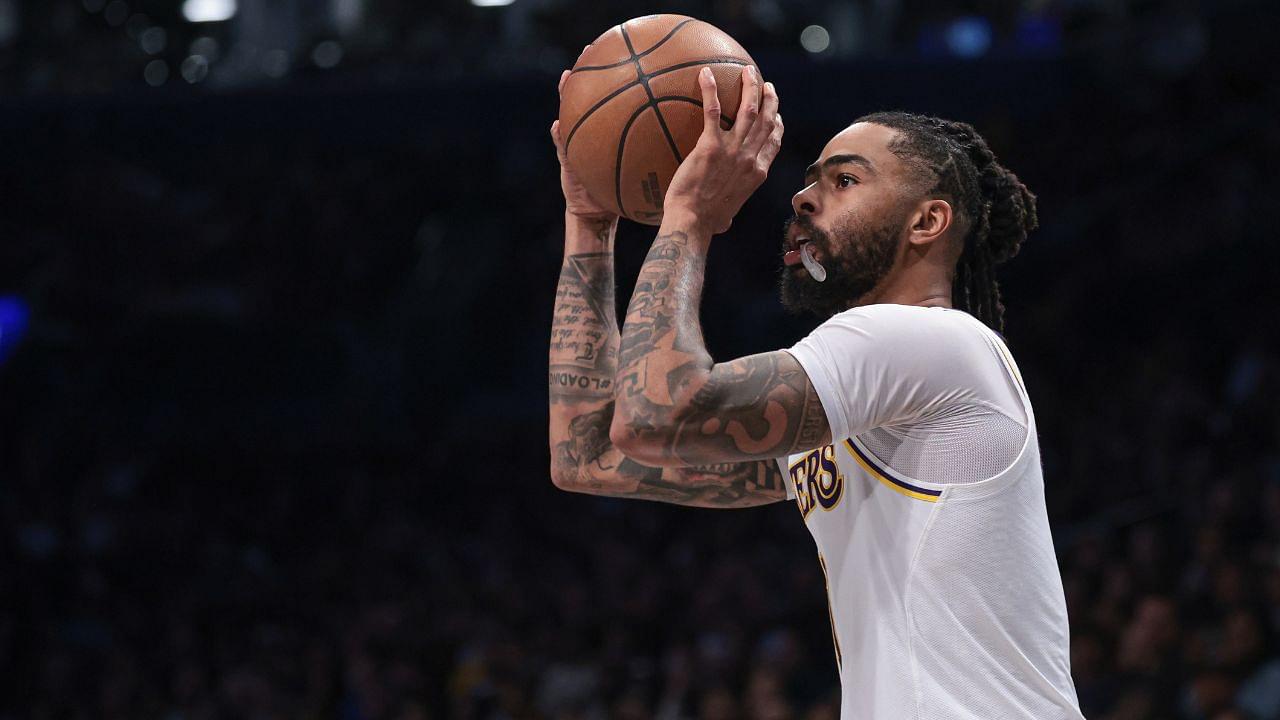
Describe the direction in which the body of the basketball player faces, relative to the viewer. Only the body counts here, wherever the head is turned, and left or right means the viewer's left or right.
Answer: facing to the left of the viewer

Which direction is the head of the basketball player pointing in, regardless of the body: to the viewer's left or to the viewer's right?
to the viewer's left
